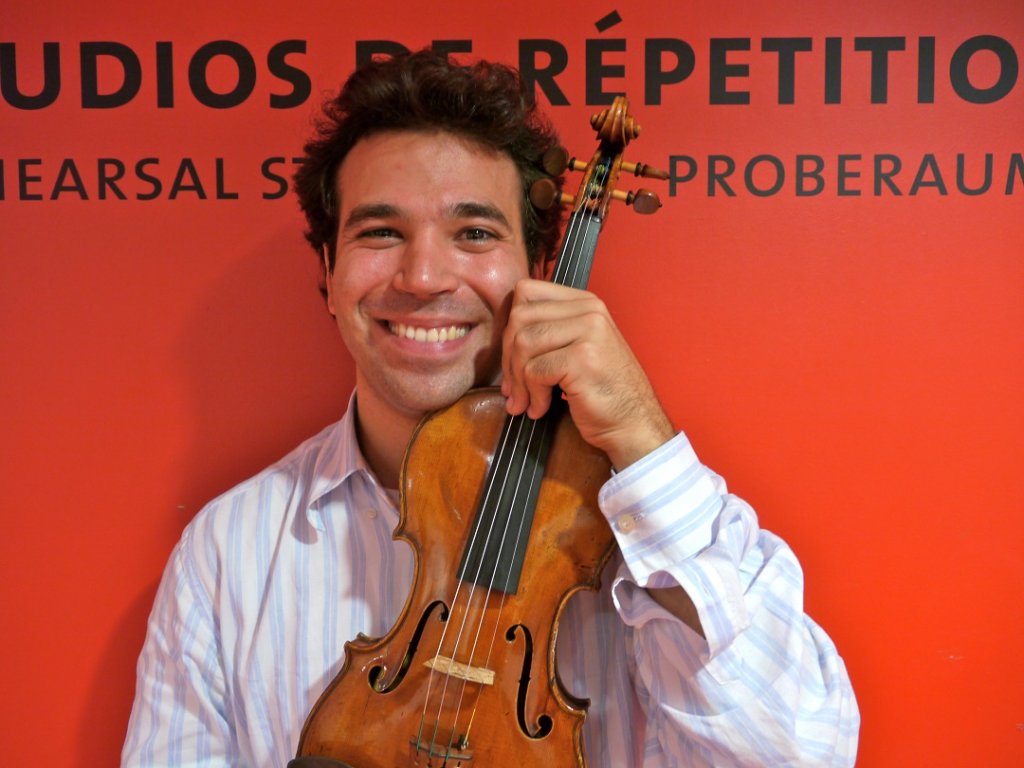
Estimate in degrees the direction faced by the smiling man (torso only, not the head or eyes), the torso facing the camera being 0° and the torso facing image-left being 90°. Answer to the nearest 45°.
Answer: approximately 0°
